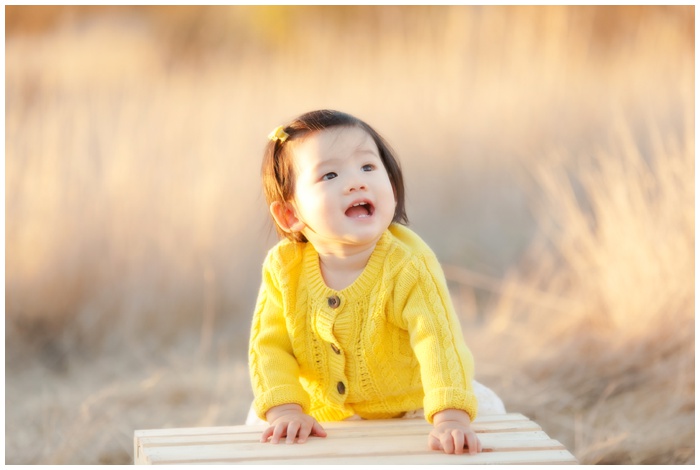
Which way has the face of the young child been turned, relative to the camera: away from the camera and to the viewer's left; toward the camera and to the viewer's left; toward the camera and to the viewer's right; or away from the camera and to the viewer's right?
toward the camera and to the viewer's right

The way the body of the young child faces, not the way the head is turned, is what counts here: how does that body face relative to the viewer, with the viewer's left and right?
facing the viewer
